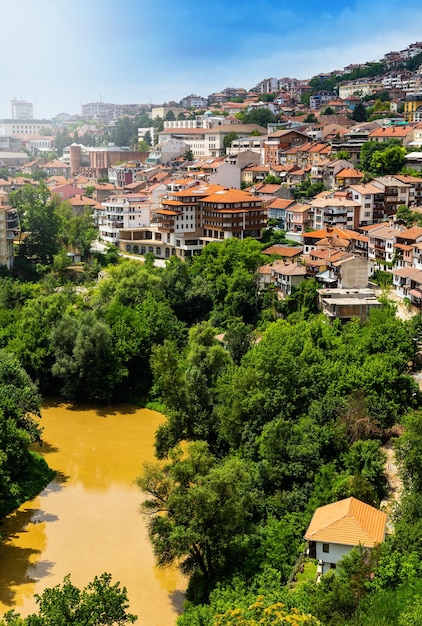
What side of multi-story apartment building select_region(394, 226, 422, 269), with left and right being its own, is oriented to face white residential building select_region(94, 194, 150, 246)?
right

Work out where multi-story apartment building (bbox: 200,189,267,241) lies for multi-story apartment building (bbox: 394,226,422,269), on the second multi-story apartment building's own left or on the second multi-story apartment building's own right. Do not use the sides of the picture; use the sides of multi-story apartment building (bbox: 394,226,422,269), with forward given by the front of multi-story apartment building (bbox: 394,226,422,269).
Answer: on the second multi-story apartment building's own right

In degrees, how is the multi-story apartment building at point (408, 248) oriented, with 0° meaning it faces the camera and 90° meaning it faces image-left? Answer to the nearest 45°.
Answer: approximately 45°

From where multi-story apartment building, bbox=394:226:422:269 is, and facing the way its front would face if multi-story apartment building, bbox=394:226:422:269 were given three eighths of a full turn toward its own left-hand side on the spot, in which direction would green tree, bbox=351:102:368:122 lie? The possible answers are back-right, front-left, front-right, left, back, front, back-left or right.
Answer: left

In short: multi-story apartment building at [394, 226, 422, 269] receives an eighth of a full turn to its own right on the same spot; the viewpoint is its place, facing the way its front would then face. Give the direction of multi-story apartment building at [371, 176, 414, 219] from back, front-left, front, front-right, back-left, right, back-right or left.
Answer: right

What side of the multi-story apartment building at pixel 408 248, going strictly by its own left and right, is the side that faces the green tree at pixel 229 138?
right

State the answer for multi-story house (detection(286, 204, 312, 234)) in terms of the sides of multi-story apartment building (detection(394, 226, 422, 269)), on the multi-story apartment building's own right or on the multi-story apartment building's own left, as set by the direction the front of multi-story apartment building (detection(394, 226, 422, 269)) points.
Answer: on the multi-story apartment building's own right

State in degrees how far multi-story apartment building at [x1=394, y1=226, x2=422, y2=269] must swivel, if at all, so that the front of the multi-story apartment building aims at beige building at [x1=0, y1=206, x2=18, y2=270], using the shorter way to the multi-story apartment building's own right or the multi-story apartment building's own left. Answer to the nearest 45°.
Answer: approximately 45° to the multi-story apartment building's own right

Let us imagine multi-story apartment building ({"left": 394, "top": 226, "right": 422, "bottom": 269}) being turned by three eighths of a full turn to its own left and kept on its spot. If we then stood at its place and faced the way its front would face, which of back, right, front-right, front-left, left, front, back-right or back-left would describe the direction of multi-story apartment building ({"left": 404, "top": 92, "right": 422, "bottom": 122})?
left

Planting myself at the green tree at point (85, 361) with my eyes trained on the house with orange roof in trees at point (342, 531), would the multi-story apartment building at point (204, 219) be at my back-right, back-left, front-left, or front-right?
back-left

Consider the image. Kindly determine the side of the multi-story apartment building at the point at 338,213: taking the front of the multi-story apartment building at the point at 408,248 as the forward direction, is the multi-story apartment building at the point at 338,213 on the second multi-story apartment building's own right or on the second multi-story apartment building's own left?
on the second multi-story apartment building's own right

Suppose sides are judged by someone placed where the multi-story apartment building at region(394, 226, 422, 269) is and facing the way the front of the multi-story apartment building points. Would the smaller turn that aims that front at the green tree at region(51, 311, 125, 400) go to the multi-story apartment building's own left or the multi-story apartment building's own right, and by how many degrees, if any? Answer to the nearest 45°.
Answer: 0° — it already faces it

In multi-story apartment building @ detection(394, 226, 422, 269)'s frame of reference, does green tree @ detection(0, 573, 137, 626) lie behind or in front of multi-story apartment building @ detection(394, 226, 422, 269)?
in front
